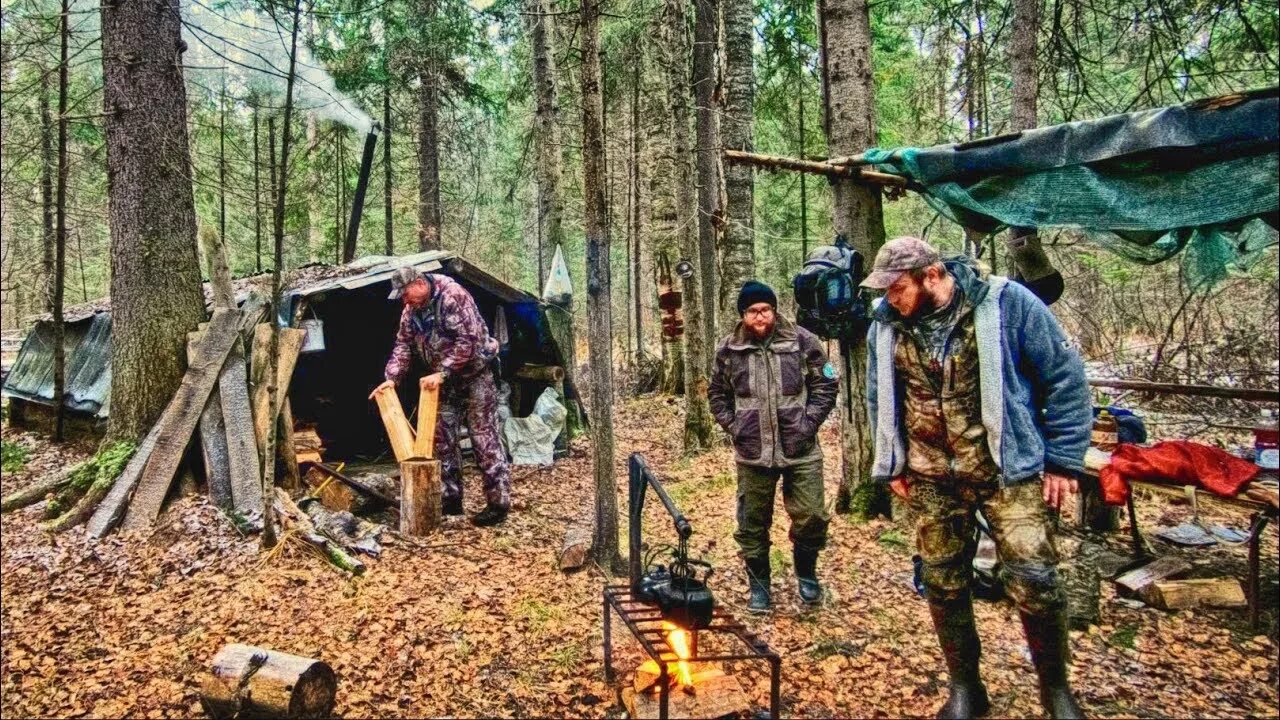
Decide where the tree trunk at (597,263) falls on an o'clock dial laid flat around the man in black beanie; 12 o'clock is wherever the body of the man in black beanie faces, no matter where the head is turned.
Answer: The tree trunk is roughly at 3 o'clock from the man in black beanie.

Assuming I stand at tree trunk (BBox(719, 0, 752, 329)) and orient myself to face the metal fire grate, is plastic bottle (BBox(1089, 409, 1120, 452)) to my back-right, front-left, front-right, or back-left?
front-left

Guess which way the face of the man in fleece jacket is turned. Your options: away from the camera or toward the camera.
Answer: toward the camera

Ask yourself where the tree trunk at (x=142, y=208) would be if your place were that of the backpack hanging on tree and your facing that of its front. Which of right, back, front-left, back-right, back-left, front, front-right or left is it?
front-right

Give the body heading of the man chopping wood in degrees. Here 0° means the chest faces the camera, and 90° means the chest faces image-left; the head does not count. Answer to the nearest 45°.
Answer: approximately 45°

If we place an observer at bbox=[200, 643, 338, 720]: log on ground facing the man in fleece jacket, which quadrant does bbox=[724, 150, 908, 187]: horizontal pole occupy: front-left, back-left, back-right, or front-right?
front-left

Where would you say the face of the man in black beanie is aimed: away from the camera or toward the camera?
toward the camera

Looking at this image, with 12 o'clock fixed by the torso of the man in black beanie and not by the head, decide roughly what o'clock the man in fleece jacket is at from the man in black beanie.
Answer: The man in fleece jacket is roughly at 11 o'clock from the man in black beanie.

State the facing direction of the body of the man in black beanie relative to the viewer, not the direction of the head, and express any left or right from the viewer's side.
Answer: facing the viewer

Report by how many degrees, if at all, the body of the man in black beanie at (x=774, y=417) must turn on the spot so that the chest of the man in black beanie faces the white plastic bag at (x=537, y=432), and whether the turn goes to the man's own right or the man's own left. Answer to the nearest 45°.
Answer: approximately 135° to the man's own right

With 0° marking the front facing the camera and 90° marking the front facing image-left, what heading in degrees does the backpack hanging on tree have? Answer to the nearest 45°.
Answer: approximately 45°

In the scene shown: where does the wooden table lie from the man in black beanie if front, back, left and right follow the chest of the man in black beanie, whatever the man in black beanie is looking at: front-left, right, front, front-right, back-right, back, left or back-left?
left

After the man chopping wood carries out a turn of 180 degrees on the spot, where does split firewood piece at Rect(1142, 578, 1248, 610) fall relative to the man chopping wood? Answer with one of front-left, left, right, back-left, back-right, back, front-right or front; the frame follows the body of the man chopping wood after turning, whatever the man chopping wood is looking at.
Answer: right

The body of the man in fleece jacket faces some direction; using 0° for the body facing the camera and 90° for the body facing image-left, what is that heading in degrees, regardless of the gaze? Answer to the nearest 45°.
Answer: approximately 45°
